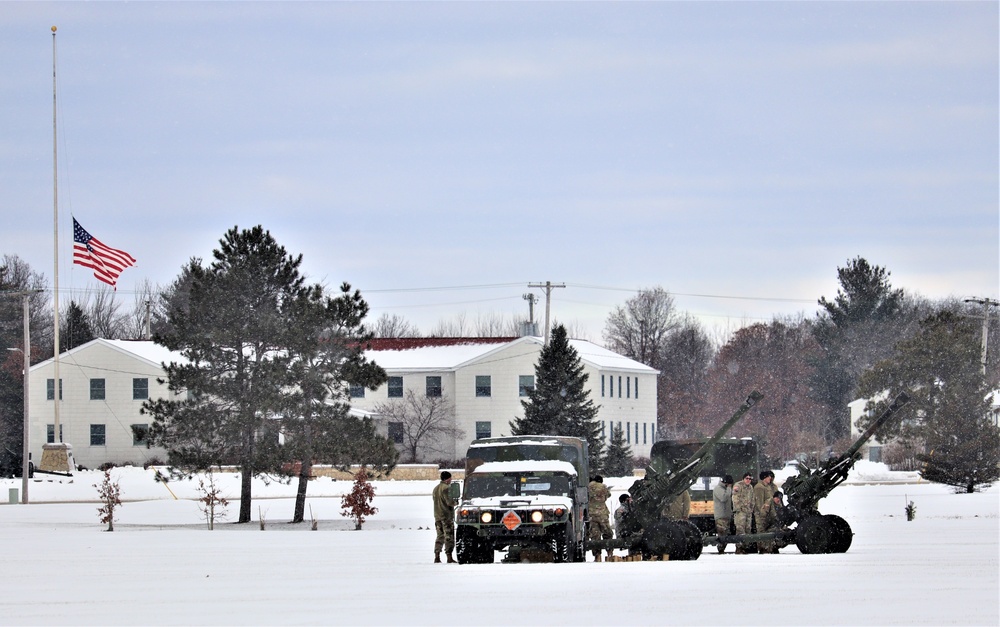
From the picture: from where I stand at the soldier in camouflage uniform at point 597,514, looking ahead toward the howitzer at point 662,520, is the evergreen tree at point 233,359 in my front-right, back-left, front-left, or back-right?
back-left

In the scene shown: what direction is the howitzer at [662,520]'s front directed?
to the viewer's right

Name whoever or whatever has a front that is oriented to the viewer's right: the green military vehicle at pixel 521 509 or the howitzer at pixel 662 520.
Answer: the howitzer

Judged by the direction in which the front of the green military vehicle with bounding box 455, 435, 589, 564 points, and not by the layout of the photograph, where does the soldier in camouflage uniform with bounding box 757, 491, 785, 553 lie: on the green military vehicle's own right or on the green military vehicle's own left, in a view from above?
on the green military vehicle's own left

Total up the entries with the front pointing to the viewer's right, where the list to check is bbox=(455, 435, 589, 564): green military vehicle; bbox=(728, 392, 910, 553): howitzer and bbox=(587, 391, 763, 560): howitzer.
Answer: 2

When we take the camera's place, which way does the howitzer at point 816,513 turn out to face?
facing to the right of the viewer

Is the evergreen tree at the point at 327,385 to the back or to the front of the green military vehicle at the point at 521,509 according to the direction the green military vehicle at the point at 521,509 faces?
to the back

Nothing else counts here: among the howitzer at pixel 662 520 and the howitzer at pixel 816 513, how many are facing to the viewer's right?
2
